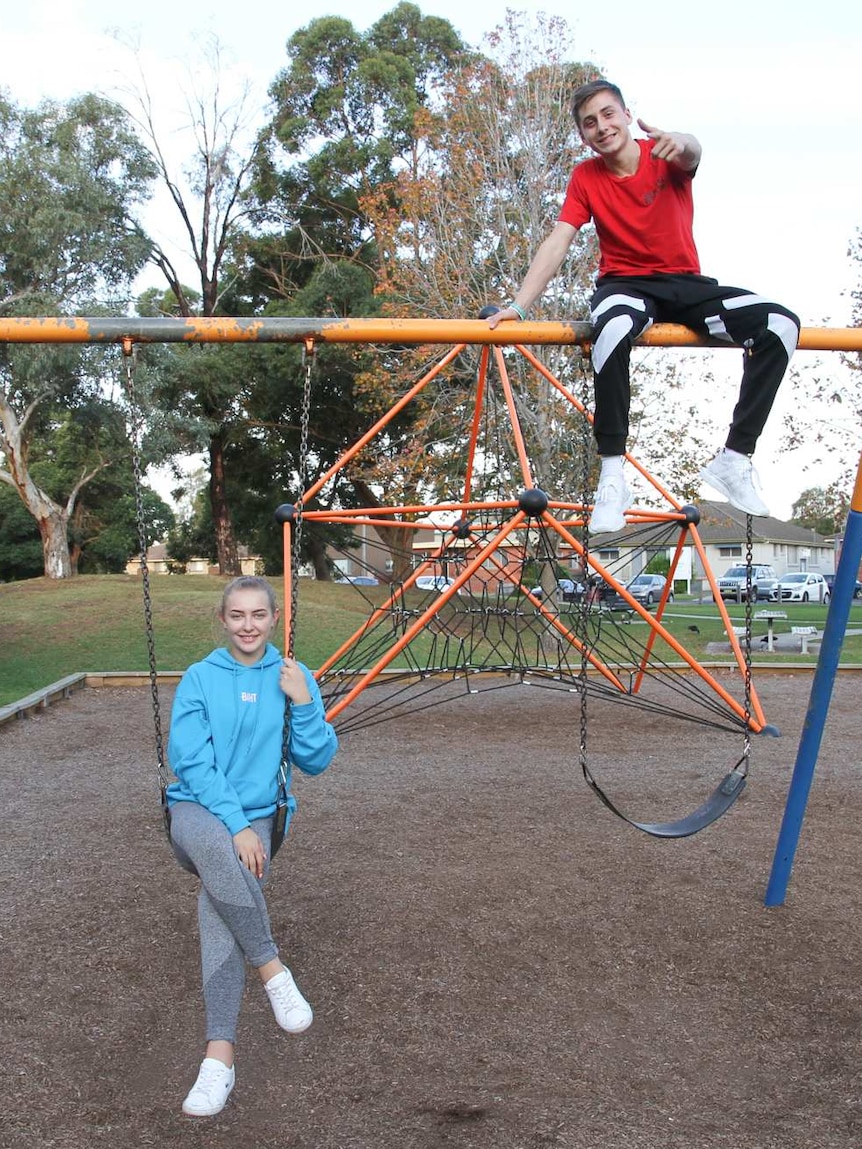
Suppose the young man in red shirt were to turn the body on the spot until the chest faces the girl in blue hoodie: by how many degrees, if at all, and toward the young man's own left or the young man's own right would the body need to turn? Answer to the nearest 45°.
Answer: approximately 45° to the young man's own right

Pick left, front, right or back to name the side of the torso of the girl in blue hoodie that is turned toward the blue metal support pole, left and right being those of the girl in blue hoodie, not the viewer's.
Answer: left

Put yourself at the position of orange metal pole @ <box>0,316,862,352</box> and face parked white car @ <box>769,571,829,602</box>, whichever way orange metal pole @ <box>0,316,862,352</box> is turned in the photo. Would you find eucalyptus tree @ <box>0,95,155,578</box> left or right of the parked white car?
left

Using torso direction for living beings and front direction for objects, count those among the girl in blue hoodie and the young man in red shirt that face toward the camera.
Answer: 2

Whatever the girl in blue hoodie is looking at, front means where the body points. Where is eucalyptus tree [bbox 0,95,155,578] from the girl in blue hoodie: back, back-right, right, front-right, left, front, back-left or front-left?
back

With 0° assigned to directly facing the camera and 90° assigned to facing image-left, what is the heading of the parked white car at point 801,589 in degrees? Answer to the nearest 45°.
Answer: approximately 45°
